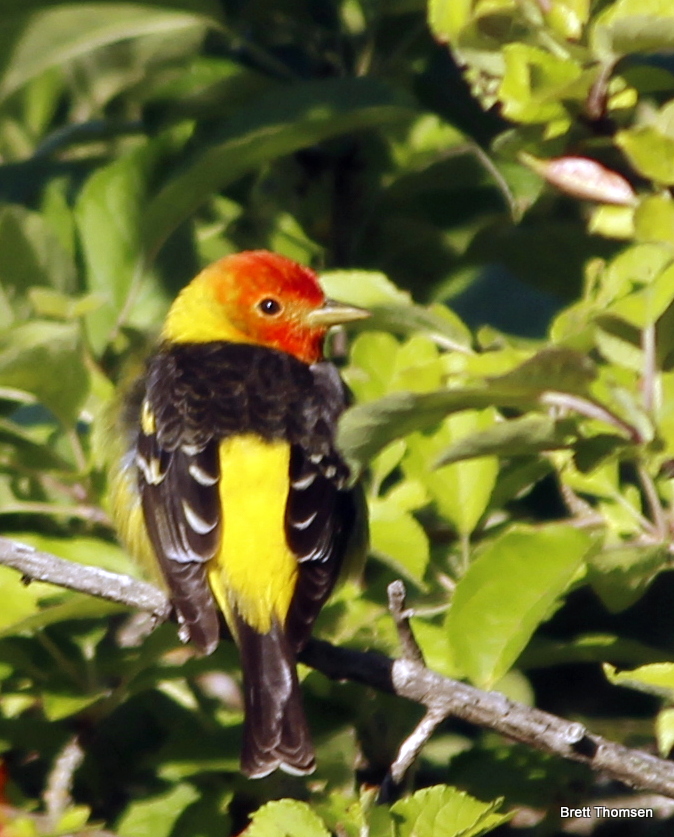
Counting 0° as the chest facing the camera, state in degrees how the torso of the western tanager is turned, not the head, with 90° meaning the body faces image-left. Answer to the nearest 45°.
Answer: approximately 180°

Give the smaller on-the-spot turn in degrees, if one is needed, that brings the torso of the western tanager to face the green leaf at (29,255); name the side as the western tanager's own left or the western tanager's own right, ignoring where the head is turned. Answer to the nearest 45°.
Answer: approximately 45° to the western tanager's own left

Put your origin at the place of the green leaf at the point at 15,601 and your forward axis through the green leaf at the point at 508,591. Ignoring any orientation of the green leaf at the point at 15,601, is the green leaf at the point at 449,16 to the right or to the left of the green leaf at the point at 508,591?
left

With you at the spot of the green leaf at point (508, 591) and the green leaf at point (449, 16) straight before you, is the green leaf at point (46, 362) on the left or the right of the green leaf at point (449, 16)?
left

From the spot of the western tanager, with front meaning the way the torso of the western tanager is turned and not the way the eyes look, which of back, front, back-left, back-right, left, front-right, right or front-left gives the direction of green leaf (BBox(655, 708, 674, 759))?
back-right

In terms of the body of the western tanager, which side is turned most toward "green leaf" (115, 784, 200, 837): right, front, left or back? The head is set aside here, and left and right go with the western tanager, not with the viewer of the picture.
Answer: back
